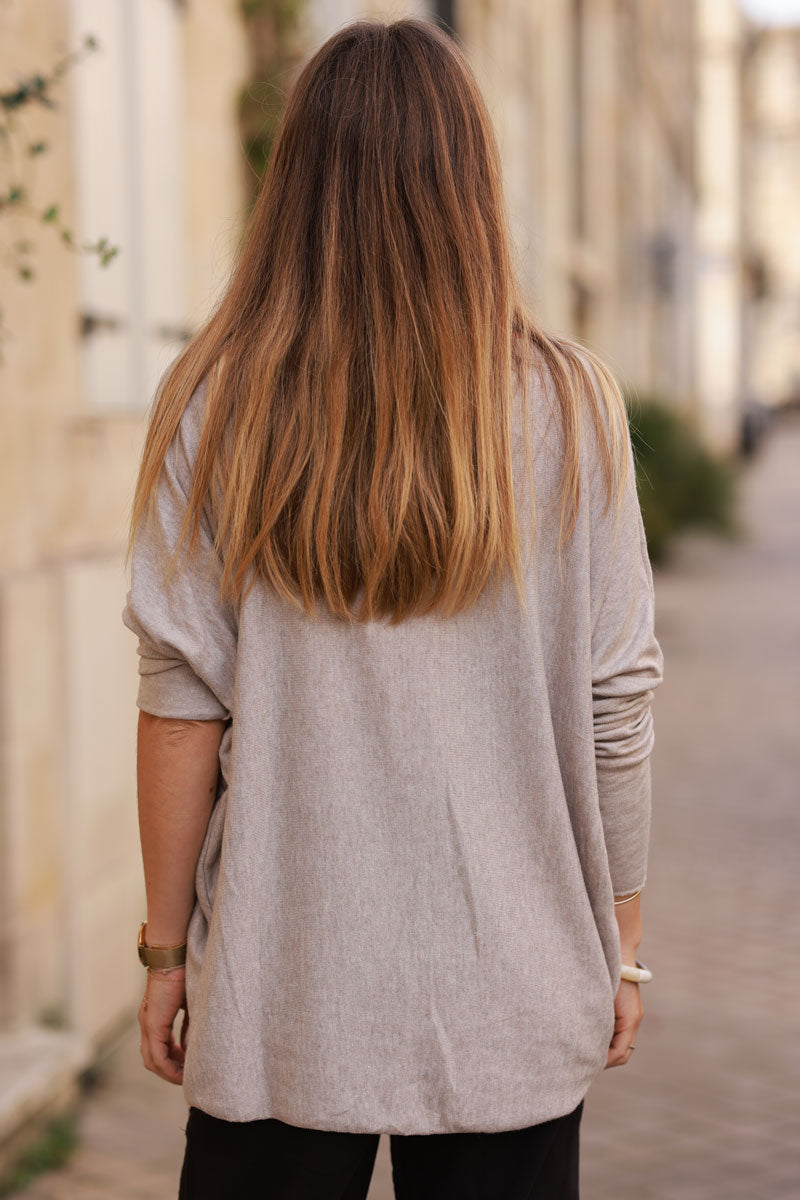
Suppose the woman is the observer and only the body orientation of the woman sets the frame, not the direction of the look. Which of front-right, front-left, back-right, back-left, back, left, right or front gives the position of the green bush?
front

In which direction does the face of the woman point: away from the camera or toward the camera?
away from the camera

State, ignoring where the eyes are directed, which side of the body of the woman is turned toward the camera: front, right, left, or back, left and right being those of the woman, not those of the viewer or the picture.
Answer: back
